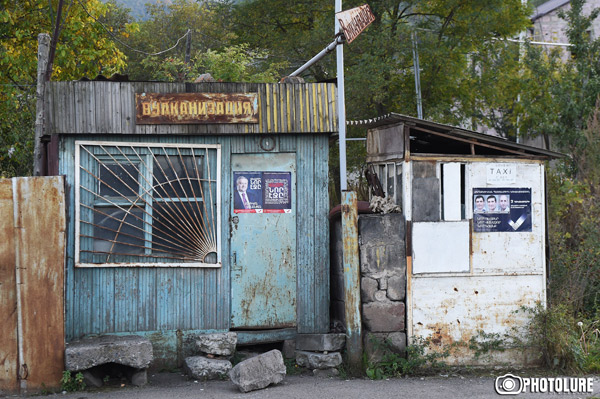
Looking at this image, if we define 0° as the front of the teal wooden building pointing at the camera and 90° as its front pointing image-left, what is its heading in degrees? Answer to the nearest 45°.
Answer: approximately 0°

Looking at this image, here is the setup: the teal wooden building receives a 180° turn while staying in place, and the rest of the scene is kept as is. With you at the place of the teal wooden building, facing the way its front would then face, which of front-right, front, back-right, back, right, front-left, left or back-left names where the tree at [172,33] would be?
front

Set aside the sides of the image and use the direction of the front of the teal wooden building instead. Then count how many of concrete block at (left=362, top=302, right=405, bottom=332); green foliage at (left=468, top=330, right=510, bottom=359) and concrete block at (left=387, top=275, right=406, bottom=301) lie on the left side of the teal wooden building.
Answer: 3

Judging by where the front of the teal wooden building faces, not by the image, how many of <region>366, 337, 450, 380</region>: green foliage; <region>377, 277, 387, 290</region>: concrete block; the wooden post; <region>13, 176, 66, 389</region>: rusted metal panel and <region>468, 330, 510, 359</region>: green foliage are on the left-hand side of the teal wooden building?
3

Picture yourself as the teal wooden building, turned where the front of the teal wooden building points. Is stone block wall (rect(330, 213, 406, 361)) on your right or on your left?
on your left

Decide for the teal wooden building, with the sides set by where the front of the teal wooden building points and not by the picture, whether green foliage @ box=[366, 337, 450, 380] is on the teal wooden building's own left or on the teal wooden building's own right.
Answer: on the teal wooden building's own left

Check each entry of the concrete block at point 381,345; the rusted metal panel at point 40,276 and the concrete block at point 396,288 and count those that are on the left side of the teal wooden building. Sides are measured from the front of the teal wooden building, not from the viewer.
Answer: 2

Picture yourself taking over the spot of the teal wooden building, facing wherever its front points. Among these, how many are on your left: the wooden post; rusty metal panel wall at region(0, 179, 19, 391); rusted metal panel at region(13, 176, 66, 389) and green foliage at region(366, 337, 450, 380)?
1

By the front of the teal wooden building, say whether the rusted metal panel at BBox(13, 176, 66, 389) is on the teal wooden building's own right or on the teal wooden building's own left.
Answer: on the teal wooden building's own right

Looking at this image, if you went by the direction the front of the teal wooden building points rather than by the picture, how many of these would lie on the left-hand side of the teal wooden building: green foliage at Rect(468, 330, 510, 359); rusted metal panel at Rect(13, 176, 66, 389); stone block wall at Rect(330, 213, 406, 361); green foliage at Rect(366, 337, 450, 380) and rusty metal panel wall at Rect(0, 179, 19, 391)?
3
